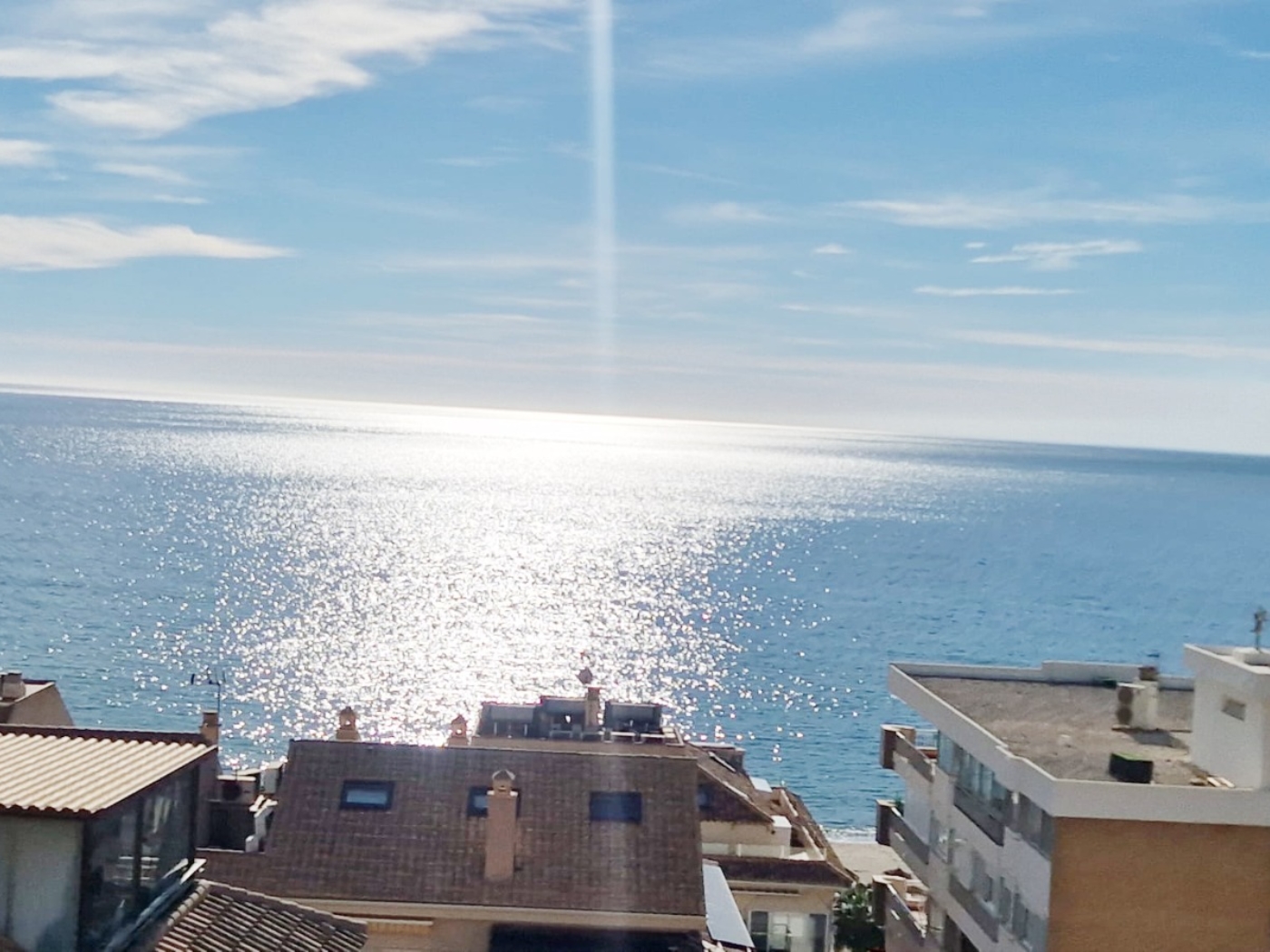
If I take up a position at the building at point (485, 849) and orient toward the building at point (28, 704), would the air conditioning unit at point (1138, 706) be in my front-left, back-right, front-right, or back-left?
back-right

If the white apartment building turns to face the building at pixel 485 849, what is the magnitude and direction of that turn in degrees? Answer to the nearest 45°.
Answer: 0° — it already faces it

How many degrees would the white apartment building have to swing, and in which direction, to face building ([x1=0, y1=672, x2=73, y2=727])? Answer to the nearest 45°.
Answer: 0° — it already faces it

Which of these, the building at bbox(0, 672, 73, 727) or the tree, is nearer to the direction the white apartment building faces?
the building

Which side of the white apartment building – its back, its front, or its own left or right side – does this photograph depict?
left

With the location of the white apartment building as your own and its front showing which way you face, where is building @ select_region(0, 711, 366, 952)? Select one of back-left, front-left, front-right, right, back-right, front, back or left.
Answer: front-left

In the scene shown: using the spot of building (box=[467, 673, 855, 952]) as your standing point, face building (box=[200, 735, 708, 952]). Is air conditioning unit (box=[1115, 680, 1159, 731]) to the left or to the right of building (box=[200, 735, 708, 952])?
left

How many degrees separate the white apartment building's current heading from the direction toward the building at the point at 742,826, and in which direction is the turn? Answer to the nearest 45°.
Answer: approximately 45° to its right
